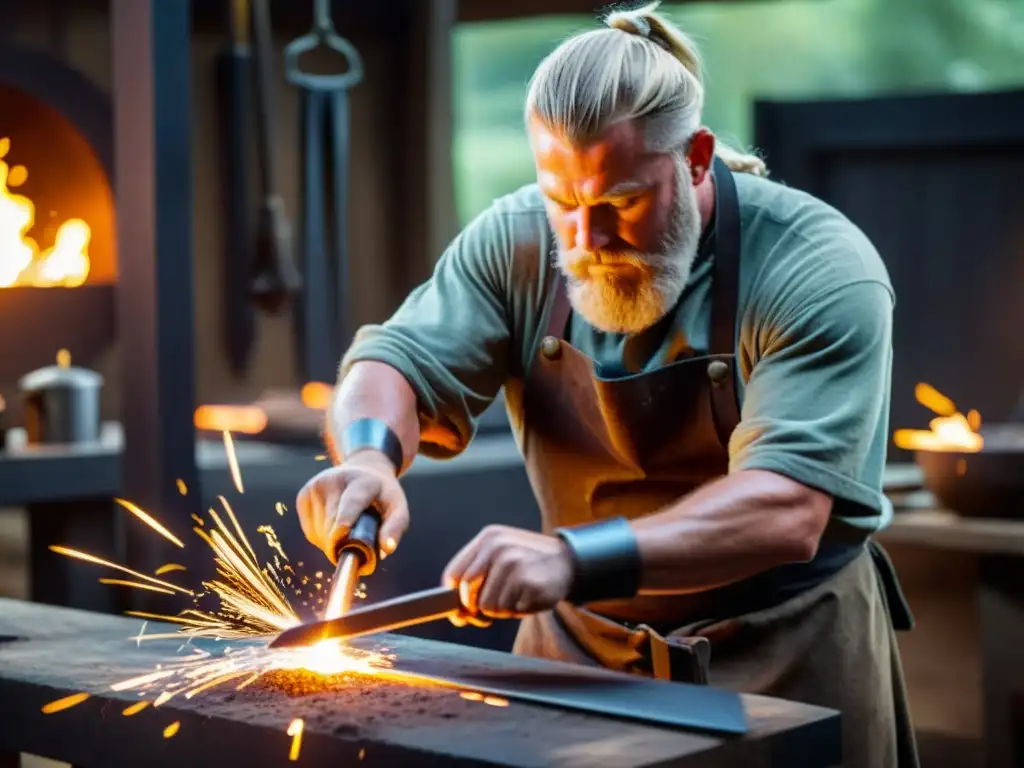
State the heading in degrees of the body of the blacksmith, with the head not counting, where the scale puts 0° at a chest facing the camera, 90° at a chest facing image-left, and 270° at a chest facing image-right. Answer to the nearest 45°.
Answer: approximately 45°

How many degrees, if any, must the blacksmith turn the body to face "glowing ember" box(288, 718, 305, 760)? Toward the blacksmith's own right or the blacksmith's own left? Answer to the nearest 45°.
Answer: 0° — they already face it

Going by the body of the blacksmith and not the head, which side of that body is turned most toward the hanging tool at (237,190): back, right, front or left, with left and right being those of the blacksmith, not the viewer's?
right

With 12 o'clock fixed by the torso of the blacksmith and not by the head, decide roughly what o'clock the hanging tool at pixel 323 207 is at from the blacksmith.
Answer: The hanging tool is roughly at 4 o'clock from the blacksmith.

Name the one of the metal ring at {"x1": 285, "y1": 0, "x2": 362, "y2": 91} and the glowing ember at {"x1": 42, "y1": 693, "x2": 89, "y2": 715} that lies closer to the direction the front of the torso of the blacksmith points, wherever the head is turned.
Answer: the glowing ember

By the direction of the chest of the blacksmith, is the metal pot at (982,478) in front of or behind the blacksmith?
behind

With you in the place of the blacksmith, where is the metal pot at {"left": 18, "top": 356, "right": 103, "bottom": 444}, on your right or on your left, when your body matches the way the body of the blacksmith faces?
on your right

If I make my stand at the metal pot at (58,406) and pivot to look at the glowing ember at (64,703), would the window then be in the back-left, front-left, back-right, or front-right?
back-left

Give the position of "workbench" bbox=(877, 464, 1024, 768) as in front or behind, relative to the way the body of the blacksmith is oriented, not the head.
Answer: behind

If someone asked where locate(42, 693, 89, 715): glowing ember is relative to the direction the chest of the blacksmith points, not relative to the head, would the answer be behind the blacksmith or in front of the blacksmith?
in front

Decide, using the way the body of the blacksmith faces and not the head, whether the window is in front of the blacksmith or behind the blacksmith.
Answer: behind

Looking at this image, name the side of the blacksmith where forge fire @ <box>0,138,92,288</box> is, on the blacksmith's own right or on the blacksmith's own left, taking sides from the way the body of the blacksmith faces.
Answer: on the blacksmith's own right

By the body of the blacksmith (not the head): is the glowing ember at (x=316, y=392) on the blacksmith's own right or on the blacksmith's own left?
on the blacksmith's own right
